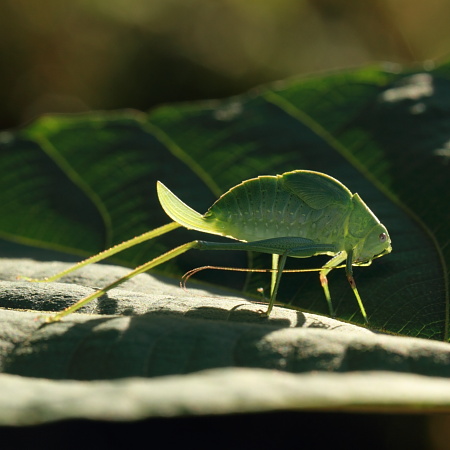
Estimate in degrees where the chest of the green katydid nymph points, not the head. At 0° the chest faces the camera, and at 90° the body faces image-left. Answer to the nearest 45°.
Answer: approximately 270°
